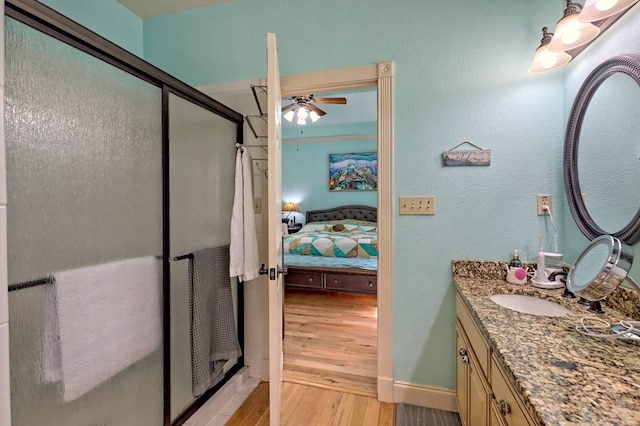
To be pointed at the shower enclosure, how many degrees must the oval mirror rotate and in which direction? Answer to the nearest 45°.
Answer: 0° — it already faces it

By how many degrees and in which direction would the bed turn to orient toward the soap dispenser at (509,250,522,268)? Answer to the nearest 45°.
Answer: approximately 45° to its left

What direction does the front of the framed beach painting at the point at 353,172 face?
toward the camera

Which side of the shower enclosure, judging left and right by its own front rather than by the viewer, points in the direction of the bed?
left

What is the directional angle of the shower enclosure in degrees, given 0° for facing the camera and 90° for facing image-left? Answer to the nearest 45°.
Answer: approximately 315°

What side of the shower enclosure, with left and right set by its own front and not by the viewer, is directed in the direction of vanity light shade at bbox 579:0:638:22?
front

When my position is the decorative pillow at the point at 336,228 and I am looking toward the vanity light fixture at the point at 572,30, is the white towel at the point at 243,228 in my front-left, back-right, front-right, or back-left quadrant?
front-right

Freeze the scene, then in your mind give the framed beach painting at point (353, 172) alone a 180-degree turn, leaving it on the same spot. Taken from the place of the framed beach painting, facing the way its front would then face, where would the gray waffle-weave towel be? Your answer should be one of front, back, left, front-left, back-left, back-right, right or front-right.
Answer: back

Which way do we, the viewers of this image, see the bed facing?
facing the viewer

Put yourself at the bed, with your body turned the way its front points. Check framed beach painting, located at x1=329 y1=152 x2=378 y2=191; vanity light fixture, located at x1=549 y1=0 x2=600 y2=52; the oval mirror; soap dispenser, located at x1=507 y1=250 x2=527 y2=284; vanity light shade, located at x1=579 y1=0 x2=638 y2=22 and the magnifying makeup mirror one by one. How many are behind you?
1

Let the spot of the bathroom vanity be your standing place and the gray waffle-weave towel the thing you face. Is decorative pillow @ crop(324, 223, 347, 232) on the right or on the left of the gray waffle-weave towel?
right

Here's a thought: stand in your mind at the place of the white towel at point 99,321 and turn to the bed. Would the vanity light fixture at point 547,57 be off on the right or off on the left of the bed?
right

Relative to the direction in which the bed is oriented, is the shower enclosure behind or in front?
in front

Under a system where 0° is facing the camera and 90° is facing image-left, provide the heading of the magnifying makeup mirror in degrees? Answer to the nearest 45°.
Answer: approximately 45°

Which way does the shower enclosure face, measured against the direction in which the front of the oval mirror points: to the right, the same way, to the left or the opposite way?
the opposite way

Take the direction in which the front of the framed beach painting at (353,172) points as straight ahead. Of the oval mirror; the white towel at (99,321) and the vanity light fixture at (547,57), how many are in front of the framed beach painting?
3

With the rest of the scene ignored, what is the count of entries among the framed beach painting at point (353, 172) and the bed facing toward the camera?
2
